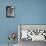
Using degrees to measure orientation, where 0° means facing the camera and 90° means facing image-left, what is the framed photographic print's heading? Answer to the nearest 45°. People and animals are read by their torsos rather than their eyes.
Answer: approximately 0°
